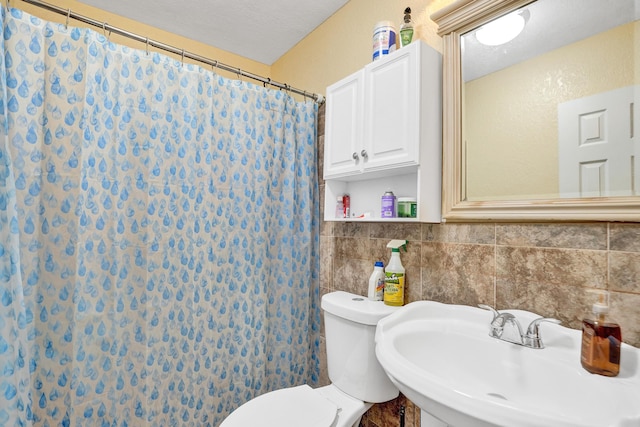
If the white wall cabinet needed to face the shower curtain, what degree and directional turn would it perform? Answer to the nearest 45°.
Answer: approximately 45° to its right

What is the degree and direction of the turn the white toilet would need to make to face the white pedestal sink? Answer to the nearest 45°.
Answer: approximately 90° to its left

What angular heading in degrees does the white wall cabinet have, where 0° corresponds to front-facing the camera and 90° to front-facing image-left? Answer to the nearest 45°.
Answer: approximately 45°

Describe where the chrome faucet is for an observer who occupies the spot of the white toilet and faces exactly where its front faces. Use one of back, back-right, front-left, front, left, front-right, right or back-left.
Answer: left

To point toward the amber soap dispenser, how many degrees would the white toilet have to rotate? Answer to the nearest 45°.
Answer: approximately 90° to its left

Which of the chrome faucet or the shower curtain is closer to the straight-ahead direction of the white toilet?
the shower curtain

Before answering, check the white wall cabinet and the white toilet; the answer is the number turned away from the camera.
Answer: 0
